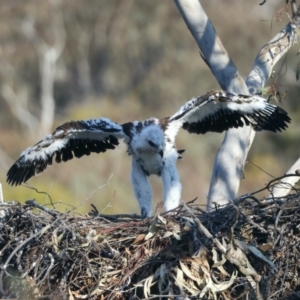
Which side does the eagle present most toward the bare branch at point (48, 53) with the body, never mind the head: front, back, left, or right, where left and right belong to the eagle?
back

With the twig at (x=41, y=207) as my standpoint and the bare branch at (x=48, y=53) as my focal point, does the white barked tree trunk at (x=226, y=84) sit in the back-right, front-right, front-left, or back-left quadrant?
front-right

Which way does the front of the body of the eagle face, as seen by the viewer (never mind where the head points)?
toward the camera

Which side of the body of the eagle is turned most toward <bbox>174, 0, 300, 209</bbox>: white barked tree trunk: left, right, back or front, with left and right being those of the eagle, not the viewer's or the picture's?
left

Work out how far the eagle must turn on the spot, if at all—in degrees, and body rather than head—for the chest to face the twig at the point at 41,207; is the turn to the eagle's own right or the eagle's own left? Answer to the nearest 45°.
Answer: approximately 45° to the eagle's own right
